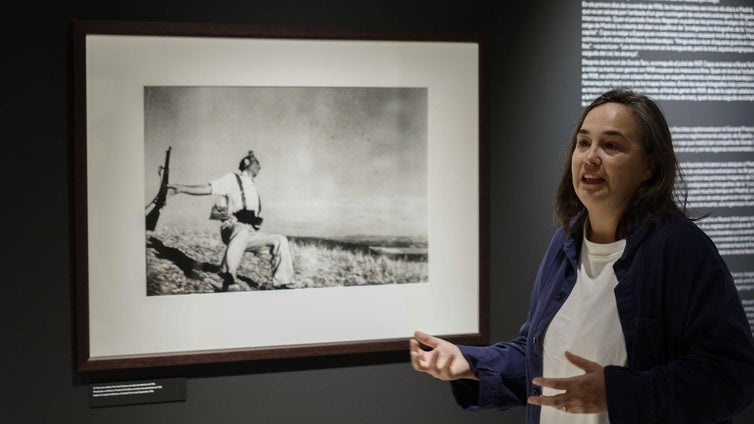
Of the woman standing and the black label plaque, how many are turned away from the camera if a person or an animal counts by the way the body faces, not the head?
0

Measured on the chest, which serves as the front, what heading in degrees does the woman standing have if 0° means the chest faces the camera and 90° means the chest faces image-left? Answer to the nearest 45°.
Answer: approximately 45°

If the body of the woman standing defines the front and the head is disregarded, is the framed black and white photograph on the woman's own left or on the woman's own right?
on the woman's own right

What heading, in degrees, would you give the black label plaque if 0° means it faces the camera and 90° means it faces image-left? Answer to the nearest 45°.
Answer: approximately 0°

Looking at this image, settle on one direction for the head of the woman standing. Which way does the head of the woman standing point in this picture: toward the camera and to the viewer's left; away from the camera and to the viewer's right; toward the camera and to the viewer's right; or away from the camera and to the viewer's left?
toward the camera and to the viewer's left

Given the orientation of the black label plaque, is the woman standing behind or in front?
in front

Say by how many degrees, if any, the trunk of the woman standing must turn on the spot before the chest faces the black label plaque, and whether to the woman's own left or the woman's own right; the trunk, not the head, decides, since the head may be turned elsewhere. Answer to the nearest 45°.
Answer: approximately 45° to the woman's own right
